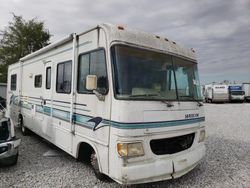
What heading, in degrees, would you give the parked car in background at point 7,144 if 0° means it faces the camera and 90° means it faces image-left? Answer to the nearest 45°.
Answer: approximately 315°

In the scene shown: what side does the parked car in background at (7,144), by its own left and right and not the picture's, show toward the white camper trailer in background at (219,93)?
left

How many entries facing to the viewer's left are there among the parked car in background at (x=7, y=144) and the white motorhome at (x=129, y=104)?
0

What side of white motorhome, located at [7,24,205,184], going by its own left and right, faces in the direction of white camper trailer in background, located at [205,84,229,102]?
left

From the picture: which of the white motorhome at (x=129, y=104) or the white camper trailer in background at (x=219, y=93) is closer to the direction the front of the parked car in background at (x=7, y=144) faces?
the white motorhome
